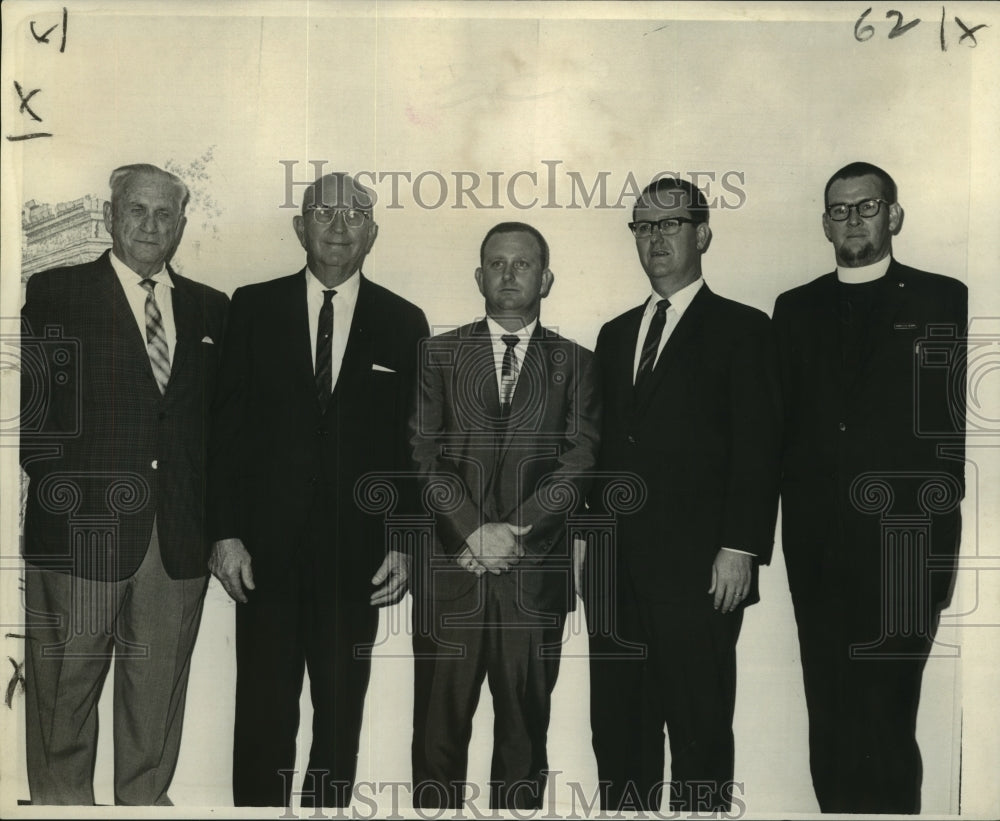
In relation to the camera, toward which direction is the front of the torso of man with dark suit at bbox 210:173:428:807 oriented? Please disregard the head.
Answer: toward the camera

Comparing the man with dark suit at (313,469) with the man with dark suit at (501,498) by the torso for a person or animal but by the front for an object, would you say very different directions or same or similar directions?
same or similar directions

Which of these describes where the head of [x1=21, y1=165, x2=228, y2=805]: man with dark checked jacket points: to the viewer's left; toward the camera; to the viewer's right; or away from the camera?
toward the camera

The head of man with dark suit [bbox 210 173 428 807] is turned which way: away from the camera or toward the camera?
toward the camera

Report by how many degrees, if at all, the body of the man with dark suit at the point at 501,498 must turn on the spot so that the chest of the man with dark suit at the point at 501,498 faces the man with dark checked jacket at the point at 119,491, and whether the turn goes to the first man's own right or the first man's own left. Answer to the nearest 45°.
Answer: approximately 90° to the first man's own right

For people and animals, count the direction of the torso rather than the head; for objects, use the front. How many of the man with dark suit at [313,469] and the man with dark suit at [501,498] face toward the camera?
2

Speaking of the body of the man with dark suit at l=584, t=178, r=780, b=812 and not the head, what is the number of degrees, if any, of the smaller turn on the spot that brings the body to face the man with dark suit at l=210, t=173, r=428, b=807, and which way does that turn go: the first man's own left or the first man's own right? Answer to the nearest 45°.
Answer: approximately 45° to the first man's own right

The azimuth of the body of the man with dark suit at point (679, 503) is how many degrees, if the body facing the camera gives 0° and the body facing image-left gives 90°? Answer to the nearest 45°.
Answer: approximately 45°

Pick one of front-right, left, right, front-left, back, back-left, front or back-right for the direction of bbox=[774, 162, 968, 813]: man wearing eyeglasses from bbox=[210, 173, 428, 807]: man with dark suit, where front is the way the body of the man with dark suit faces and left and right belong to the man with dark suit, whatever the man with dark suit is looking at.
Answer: left

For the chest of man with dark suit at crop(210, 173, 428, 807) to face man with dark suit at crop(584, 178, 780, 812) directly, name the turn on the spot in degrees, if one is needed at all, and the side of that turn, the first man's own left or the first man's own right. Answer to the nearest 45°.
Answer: approximately 90° to the first man's own left
